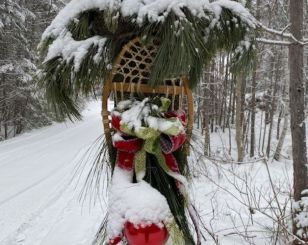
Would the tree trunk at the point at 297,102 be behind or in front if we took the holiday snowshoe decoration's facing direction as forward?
behind

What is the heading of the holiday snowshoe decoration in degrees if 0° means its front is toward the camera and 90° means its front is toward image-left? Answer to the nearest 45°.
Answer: approximately 0°
